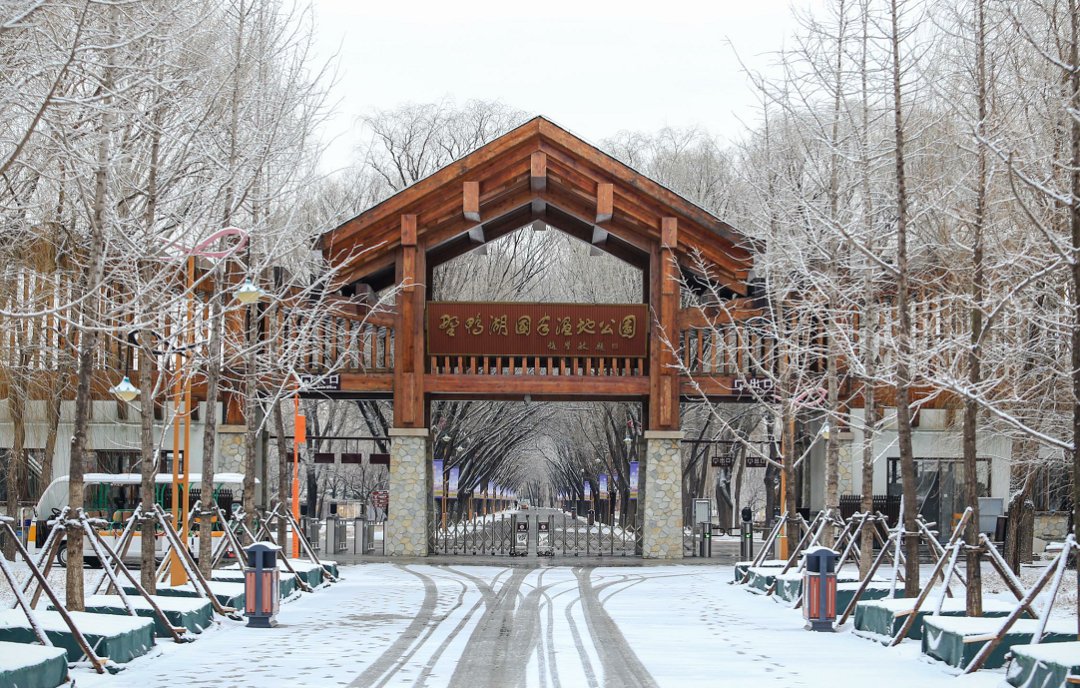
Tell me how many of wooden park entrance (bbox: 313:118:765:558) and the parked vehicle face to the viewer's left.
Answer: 1

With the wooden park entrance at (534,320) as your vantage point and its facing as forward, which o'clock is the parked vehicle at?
The parked vehicle is roughly at 3 o'clock from the wooden park entrance.

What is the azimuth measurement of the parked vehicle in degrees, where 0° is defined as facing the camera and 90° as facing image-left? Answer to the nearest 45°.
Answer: approximately 90°

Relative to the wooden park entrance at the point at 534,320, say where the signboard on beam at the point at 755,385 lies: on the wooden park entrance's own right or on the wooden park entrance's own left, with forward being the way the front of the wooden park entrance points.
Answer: on the wooden park entrance's own left

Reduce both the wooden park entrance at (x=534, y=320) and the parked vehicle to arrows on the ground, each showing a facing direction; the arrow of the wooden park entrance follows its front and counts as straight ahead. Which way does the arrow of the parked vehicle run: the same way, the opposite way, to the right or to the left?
to the right

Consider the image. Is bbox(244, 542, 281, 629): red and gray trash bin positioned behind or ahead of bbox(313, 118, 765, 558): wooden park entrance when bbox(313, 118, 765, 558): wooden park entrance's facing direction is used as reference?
ahead

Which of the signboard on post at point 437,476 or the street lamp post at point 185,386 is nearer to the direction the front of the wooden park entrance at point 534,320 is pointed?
the street lamp post

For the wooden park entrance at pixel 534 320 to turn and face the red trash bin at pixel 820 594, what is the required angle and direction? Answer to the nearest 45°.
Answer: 0° — it already faces it

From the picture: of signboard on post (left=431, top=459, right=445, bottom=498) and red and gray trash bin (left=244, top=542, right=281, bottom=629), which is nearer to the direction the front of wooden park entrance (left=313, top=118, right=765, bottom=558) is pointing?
the red and gray trash bin

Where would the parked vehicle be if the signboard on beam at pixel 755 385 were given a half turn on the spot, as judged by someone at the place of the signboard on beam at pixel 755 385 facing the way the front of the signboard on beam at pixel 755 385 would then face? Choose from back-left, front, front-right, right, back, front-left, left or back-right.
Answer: left

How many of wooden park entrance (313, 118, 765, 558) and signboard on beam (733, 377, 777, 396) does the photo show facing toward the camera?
2

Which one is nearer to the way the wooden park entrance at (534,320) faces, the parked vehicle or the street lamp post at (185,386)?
the street lamp post

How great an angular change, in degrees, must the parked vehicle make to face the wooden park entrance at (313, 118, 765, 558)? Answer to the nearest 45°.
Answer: approximately 180°

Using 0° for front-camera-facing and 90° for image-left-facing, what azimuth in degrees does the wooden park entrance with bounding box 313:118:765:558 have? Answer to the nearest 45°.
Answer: approximately 0°
